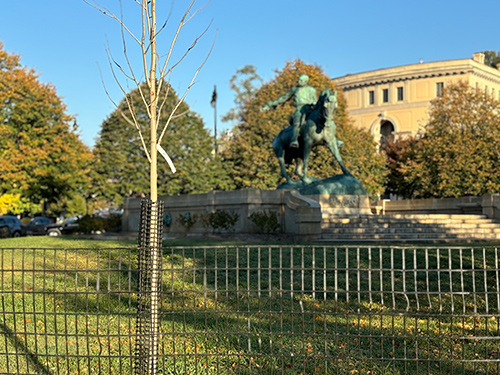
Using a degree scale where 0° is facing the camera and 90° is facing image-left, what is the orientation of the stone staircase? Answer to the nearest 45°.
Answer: approximately 0°

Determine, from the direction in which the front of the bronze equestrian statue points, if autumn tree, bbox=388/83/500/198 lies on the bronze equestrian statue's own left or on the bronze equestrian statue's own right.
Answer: on the bronze equestrian statue's own left

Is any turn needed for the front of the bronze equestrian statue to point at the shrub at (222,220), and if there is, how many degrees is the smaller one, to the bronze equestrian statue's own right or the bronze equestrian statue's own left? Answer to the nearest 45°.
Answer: approximately 135° to the bronze equestrian statue's own right

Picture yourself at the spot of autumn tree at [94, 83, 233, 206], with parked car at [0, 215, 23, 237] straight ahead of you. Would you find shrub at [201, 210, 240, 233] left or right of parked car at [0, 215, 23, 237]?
left

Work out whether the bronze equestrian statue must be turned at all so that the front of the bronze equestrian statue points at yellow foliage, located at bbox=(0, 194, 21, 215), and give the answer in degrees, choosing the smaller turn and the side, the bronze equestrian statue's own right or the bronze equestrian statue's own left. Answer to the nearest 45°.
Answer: approximately 180°

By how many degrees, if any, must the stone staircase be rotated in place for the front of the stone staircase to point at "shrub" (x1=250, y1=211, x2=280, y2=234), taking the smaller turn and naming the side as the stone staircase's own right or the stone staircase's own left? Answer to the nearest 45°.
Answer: approximately 90° to the stone staircase's own right

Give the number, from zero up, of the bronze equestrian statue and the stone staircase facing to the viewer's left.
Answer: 0

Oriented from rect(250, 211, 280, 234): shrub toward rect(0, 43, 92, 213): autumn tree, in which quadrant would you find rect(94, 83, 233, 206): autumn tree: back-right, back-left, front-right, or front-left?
front-right

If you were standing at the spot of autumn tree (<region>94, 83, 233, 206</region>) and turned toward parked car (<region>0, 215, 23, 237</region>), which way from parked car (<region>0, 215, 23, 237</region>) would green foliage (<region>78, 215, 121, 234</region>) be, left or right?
left

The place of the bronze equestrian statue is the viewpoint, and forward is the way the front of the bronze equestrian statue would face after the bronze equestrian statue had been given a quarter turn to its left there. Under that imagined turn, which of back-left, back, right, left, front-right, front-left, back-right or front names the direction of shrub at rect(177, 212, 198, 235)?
back-left

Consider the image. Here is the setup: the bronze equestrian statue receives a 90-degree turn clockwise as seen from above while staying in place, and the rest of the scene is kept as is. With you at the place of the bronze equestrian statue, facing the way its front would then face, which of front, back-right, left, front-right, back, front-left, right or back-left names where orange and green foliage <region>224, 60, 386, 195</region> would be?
back-right

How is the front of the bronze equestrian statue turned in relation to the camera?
facing the viewer and to the right of the viewer

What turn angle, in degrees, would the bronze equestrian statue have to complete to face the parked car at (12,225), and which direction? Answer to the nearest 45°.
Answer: approximately 180°
